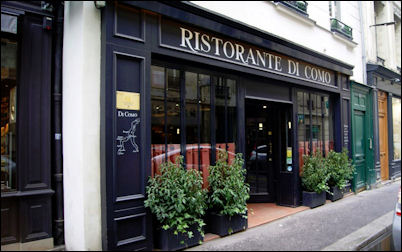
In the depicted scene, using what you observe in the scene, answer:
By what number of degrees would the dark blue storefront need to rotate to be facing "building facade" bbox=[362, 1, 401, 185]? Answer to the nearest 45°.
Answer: approximately 90° to its left

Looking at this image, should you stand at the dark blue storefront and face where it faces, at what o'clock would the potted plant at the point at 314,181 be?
The potted plant is roughly at 9 o'clock from the dark blue storefront.

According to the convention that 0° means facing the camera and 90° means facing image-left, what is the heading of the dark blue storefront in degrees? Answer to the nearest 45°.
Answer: approximately 315°

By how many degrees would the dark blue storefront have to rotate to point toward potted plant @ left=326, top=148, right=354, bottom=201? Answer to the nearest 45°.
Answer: approximately 90° to its left
